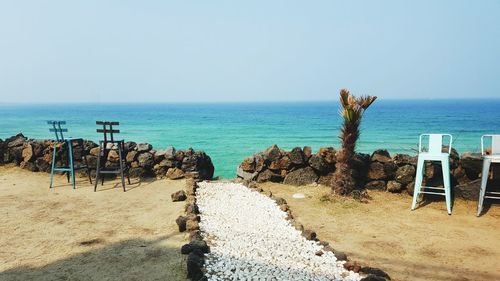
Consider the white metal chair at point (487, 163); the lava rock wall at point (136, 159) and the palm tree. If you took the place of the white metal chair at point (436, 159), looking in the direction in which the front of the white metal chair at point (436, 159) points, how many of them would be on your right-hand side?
1

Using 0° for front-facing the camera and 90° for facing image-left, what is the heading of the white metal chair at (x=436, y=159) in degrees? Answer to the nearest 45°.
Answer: approximately 180°

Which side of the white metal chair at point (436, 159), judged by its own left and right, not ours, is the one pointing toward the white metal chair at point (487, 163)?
right

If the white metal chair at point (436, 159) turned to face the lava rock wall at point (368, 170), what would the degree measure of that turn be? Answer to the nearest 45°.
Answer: approximately 45° to its left

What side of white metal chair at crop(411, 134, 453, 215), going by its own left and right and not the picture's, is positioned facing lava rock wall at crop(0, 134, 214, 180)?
left

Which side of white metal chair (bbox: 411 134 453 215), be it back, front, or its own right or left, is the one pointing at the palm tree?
left
